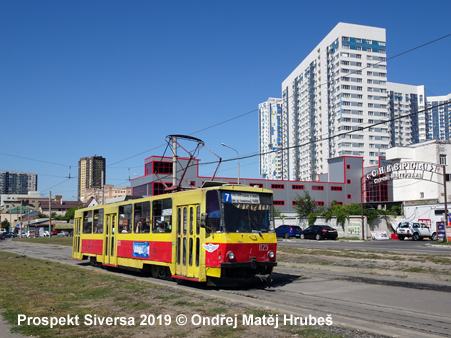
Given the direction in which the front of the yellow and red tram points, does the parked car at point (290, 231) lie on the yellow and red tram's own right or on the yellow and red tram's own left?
on the yellow and red tram's own left

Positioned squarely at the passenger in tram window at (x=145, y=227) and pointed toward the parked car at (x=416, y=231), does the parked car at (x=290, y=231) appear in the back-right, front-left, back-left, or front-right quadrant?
front-left

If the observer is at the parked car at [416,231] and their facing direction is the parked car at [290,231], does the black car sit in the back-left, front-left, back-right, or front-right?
front-left

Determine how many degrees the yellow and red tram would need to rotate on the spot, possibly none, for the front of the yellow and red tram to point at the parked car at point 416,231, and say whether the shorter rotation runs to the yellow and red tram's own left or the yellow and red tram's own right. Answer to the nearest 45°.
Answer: approximately 90° to the yellow and red tram's own left
